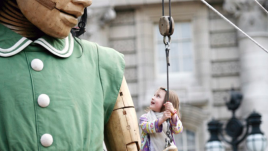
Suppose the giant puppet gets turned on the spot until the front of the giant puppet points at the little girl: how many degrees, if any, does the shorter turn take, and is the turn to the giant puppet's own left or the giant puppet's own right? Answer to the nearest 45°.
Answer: approximately 135° to the giant puppet's own left

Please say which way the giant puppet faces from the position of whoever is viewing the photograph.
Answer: facing the viewer
